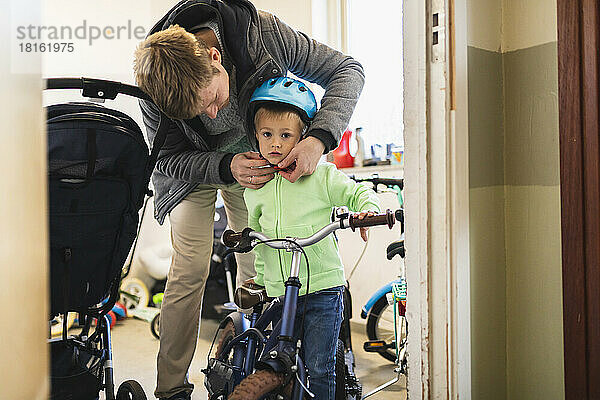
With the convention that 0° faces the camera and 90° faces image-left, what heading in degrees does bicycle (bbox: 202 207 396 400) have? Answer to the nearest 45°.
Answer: approximately 315°

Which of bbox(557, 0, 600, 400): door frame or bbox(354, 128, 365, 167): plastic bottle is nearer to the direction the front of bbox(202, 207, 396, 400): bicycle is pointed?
the door frame

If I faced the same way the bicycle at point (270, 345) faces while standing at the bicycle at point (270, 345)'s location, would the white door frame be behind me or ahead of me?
ahead

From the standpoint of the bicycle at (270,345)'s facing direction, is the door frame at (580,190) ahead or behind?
ahead

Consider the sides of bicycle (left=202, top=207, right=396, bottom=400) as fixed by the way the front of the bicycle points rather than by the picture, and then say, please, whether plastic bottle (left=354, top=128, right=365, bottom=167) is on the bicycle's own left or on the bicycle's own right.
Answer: on the bicycle's own left

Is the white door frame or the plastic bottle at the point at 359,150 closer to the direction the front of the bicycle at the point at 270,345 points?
the white door frame

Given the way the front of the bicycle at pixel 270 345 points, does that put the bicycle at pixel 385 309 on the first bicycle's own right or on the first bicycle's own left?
on the first bicycle's own left

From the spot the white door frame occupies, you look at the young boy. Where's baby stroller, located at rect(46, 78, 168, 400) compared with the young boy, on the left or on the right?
left
